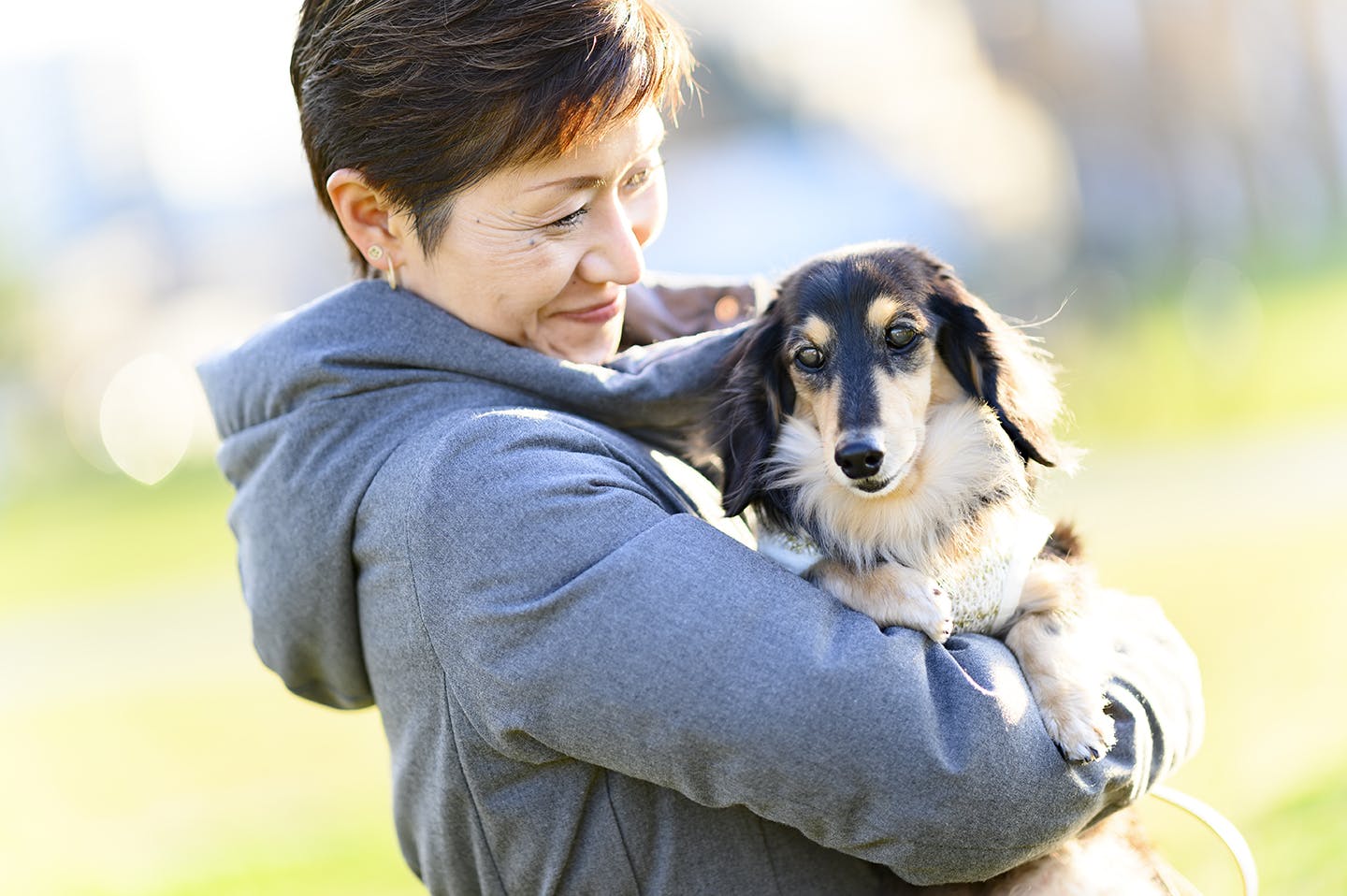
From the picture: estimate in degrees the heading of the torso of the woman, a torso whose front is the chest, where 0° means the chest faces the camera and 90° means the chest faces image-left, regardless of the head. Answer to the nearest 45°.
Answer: approximately 270°

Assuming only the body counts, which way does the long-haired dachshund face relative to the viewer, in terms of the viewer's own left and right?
facing the viewer
